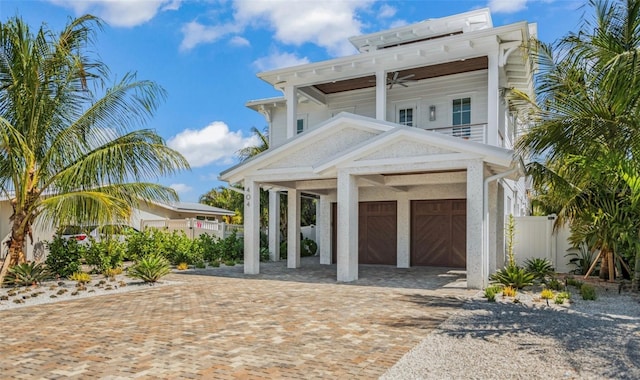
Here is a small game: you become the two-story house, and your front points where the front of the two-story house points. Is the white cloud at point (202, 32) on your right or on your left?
on your right

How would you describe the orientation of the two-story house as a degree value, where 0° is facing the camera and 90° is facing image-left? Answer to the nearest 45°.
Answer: approximately 0°

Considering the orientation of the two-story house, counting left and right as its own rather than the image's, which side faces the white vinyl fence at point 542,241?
left

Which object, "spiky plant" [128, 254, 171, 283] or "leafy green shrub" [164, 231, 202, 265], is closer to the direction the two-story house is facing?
the spiky plant

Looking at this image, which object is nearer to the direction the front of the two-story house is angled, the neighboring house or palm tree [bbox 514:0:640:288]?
the palm tree
